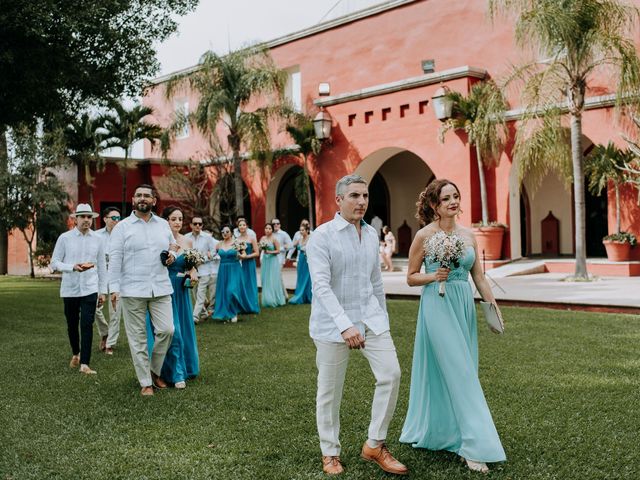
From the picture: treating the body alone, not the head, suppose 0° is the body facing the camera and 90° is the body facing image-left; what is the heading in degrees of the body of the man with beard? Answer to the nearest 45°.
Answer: approximately 0°

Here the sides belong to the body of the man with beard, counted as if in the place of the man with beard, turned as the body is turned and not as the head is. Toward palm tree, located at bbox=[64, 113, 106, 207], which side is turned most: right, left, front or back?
back

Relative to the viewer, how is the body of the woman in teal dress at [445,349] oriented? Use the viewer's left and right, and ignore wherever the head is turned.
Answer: facing the viewer and to the right of the viewer

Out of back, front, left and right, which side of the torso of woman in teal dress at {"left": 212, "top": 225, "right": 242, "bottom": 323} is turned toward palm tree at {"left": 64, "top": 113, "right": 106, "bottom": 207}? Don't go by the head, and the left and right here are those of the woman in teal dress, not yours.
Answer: back

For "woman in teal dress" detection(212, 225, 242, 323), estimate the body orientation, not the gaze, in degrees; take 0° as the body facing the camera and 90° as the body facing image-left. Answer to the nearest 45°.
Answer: approximately 0°

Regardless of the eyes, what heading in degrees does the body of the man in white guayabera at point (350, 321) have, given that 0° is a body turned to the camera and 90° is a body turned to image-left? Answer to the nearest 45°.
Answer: approximately 315°

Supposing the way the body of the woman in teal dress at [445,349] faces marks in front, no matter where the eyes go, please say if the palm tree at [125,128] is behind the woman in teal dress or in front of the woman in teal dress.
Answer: behind

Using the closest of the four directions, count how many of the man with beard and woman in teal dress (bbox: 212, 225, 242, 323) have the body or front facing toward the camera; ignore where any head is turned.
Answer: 2

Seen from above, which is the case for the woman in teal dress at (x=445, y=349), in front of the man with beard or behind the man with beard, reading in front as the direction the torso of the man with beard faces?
in front

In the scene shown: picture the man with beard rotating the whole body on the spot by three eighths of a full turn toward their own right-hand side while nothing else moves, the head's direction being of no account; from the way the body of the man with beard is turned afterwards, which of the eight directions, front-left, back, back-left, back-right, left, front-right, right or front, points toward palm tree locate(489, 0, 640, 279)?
right

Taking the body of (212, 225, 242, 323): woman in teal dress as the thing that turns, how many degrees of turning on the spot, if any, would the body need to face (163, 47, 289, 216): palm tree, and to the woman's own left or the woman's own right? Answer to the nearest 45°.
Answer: approximately 180°

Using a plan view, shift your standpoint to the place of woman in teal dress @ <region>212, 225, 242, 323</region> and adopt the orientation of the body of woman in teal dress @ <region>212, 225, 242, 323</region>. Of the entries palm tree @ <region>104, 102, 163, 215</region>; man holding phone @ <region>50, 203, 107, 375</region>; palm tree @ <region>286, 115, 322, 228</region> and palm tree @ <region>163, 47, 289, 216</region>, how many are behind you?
3

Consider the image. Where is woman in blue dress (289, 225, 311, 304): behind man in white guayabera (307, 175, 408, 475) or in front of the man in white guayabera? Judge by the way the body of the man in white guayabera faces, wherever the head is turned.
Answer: behind

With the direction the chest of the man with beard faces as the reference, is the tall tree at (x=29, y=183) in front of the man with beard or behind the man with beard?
behind
